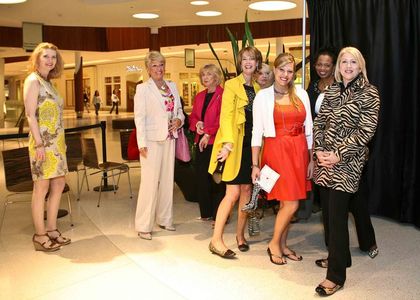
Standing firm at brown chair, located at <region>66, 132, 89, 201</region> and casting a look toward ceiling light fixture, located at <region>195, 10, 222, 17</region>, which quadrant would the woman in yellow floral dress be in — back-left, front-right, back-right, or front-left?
back-right

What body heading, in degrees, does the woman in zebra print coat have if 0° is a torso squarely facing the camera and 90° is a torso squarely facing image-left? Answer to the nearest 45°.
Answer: approximately 45°

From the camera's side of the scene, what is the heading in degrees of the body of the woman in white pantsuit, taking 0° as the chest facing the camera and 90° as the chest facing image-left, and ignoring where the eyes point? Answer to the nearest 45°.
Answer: approximately 315°

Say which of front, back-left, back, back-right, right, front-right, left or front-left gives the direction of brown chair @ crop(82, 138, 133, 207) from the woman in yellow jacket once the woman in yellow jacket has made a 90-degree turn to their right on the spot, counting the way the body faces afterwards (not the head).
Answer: right

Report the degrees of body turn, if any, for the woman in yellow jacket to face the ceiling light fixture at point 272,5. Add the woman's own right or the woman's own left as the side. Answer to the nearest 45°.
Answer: approximately 135° to the woman's own left

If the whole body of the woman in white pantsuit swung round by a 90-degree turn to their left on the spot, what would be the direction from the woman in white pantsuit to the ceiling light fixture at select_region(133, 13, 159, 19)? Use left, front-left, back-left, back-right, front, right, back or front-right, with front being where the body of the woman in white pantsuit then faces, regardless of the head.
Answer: front-left

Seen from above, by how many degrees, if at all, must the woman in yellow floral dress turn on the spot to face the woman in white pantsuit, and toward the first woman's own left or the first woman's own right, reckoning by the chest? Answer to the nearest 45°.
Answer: approximately 45° to the first woman's own left

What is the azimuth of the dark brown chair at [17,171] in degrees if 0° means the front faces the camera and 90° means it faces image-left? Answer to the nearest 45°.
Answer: approximately 225°

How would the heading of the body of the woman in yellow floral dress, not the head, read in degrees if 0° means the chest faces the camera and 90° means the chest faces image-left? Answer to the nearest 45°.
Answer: approximately 315°
